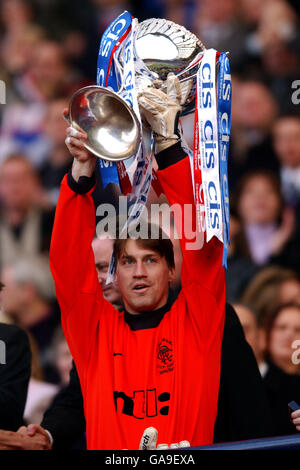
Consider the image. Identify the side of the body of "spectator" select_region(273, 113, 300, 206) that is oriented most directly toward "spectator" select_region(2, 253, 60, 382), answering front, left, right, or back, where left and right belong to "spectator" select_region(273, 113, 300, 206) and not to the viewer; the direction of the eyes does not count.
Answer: right

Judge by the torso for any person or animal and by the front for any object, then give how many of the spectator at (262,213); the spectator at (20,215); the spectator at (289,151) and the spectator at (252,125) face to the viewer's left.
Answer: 0

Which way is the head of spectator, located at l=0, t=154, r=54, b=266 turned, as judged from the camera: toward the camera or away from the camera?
toward the camera

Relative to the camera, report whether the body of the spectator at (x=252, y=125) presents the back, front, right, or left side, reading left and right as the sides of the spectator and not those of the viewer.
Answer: front

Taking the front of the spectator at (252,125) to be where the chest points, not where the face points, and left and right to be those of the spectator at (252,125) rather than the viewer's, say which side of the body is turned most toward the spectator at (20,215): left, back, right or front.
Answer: right

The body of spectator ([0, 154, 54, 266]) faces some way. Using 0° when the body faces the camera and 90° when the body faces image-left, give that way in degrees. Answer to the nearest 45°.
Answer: approximately 0°

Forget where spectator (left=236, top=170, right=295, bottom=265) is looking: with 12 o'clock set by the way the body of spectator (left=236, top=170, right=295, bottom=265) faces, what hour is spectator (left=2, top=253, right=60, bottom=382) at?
spectator (left=2, top=253, right=60, bottom=382) is roughly at 3 o'clock from spectator (left=236, top=170, right=295, bottom=265).

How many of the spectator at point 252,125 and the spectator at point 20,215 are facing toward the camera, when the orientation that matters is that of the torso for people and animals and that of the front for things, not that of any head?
2
